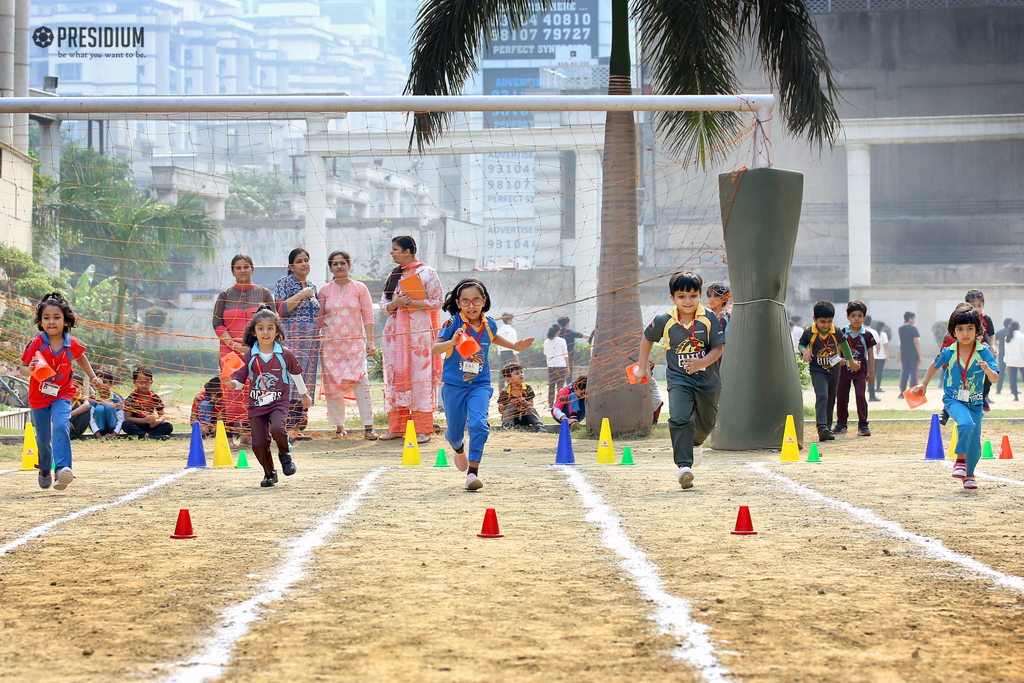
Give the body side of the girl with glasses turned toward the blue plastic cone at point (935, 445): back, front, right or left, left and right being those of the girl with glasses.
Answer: left

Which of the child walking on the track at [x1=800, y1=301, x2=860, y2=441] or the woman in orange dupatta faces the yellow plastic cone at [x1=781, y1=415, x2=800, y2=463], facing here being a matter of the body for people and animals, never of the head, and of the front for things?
the child walking on the track

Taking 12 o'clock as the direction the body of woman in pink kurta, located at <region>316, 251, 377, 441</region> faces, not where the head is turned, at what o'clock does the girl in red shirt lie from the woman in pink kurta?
The girl in red shirt is roughly at 1 o'clock from the woman in pink kurta.

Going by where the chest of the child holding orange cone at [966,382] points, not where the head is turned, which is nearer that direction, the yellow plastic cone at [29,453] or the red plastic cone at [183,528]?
the red plastic cone

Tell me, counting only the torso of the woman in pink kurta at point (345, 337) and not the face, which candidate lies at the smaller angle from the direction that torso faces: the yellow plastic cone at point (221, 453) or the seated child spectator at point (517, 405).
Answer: the yellow plastic cone

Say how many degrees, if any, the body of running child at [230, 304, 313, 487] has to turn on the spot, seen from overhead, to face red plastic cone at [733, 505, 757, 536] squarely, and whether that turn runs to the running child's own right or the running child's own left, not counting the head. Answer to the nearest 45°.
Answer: approximately 45° to the running child's own left

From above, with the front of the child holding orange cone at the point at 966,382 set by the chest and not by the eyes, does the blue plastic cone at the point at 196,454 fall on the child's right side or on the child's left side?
on the child's right side

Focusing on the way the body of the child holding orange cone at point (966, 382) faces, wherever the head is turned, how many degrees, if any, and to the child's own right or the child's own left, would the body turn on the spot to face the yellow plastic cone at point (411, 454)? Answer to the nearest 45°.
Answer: approximately 90° to the child's own right

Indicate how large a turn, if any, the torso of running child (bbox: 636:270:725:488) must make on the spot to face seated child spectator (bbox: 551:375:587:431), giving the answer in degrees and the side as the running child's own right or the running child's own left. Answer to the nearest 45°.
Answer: approximately 180°
